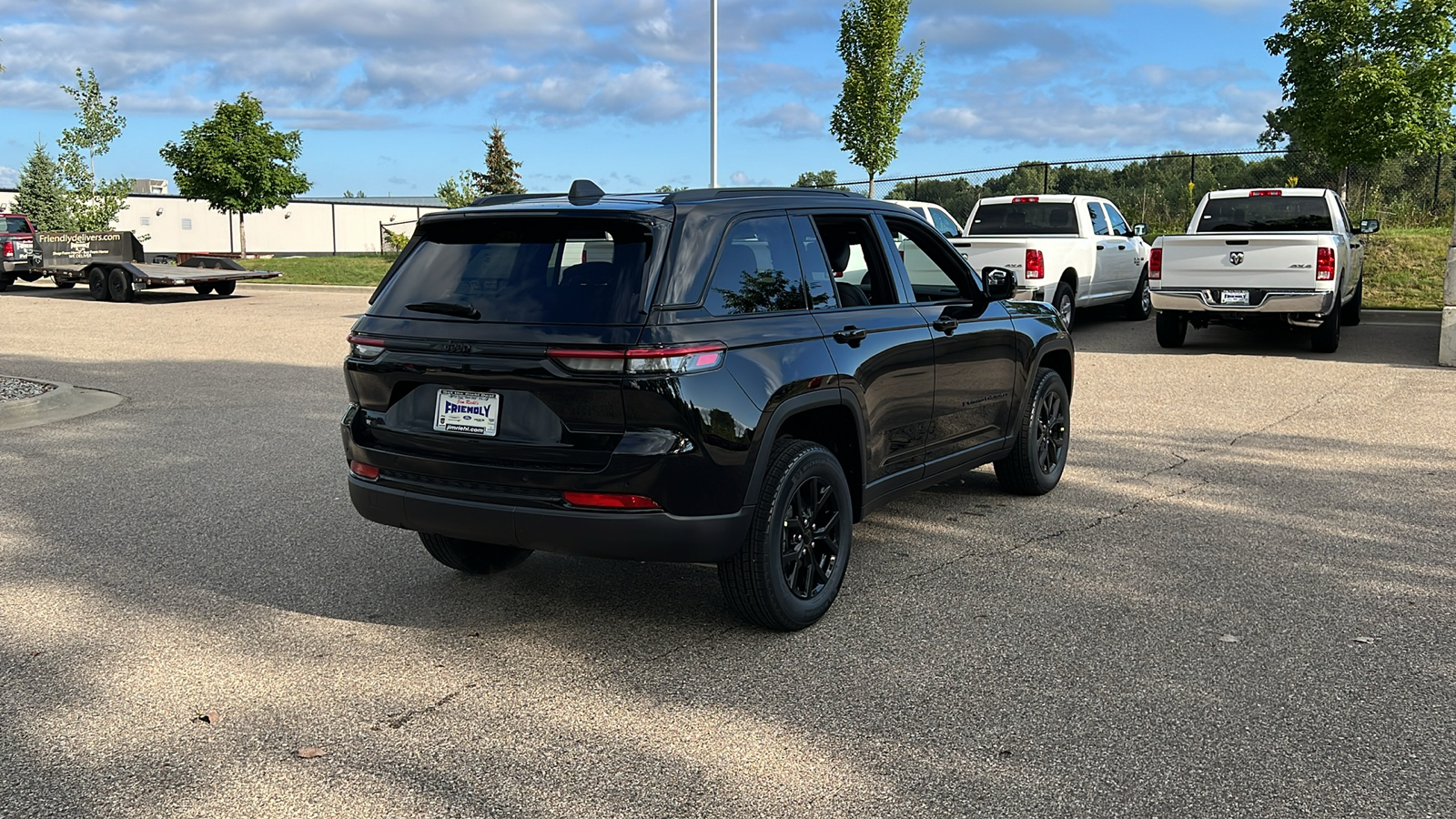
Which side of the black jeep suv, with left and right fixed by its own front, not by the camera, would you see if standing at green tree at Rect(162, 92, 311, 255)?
left

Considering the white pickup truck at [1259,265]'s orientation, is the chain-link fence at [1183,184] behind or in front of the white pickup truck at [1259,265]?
in front

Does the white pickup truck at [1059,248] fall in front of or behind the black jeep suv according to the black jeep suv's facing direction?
in front

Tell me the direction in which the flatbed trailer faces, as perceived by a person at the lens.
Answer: facing away from the viewer and to the left of the viewer

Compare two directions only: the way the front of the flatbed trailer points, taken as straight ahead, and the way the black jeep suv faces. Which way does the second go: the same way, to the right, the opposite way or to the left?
to the right

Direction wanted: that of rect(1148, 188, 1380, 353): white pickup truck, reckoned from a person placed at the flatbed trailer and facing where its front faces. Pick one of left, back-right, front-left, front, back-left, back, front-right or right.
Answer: back

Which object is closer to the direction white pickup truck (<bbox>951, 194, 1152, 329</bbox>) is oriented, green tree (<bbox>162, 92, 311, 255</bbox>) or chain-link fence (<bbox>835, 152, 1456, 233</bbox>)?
the chain-link fence

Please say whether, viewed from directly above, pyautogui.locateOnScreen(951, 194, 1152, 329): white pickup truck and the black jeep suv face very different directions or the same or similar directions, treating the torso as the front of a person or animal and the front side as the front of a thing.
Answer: same or similar directions

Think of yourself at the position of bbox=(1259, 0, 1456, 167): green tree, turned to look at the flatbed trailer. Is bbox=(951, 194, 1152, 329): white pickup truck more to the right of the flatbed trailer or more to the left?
left

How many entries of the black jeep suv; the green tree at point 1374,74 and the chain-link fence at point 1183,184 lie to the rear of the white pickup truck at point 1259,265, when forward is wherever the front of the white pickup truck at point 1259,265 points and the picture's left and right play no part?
1

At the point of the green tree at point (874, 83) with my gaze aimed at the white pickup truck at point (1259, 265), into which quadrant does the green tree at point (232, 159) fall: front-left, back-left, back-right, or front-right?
back-right

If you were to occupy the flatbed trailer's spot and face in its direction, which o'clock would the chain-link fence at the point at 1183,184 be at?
The chain-link fence is roughly at 5 o'clock from the flatbed trailer.

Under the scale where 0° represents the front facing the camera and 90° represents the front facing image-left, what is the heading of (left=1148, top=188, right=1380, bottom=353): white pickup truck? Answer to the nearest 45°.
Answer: approximately 180°

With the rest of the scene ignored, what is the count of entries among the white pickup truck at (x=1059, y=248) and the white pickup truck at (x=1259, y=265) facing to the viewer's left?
0

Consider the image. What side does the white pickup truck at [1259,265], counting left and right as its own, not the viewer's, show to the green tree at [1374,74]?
front

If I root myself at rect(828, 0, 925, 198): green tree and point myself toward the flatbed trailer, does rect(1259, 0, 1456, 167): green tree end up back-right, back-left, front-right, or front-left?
back-left

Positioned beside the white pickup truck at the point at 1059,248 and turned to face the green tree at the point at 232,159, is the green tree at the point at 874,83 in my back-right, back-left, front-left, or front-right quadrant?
front-right

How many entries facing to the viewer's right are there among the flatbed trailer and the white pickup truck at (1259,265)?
0

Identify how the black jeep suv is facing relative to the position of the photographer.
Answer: facing away from the viewer and to the right of the viewer

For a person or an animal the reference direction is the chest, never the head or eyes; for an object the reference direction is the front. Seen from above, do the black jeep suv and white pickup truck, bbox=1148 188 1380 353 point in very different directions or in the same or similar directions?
same or similar directions

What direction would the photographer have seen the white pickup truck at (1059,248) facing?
facing away from the viewer and to the right of the viewer

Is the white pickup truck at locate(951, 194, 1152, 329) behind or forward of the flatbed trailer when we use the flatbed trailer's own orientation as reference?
behind

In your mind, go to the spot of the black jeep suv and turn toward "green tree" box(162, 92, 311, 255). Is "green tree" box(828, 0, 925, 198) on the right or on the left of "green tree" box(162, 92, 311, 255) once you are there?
right
